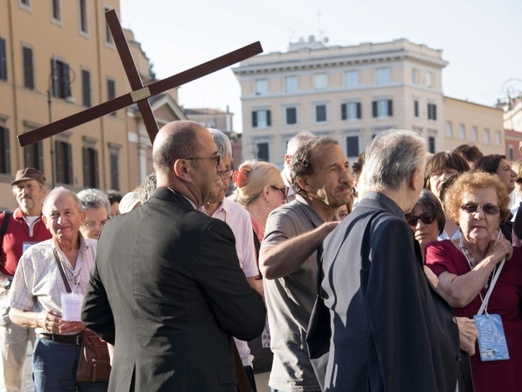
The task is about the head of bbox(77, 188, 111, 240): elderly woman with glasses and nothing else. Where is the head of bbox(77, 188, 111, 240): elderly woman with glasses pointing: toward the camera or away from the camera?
toward the camera

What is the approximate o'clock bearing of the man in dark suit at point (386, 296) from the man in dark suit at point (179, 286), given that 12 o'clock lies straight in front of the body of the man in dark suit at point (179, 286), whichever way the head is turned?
the man in dark suit at point (386, 296) is roughly at 2 o'clock from the man in dark suit at point (179, 286).

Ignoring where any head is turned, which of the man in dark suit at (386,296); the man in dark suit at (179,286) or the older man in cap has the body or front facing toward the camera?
the older man in cap

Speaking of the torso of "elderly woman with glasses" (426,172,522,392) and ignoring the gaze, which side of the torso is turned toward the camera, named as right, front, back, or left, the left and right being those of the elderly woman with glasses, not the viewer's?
front

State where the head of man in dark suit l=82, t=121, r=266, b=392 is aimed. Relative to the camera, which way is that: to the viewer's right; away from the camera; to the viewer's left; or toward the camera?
to the viewer's right

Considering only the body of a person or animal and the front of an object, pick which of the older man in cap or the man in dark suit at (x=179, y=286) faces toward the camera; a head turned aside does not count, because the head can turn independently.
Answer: the older man in cap

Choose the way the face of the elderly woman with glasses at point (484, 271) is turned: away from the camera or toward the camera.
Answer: toward the camera

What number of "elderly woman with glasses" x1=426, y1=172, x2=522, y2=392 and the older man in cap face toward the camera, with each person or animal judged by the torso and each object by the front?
2

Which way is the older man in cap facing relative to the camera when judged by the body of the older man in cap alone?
toward the camera

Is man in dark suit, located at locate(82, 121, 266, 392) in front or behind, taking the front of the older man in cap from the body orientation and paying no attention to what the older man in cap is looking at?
in front

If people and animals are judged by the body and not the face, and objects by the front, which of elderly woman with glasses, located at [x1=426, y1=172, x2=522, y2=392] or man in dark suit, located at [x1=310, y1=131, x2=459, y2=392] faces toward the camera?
the elderly woman with glasses

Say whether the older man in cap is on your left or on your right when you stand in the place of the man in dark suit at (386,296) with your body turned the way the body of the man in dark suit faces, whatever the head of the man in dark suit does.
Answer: on your left

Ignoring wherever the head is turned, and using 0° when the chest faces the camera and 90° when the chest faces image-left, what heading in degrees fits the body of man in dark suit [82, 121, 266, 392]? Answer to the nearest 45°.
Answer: approximately 225°
